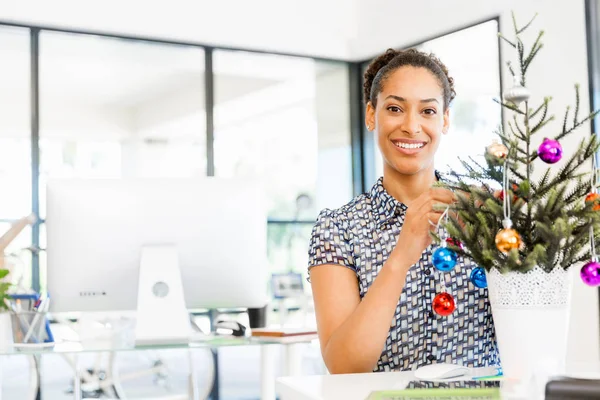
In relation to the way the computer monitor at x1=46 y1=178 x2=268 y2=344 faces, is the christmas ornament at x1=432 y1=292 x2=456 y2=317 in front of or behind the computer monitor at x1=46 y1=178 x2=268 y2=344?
behind

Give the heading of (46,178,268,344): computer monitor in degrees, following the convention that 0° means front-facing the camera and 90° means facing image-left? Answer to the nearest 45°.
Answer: approximately 180°

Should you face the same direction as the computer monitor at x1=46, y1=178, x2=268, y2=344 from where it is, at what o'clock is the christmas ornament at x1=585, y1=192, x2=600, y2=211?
The christmas ornament is roughly at 5 o'clock from the computer monitor.

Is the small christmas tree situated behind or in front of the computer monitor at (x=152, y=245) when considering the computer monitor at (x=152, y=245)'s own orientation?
behind

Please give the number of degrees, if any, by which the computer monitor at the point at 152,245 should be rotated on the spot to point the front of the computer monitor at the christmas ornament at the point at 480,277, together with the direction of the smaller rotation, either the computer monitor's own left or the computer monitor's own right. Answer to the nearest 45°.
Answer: approximately 135° to the computer monitor's own right
